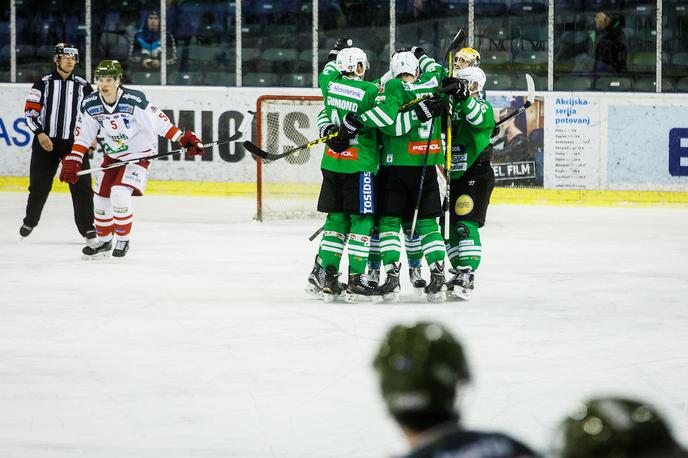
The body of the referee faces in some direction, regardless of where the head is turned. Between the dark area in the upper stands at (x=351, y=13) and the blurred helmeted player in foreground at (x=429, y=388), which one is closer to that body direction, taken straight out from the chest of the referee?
the blurred helmeted player in foreground

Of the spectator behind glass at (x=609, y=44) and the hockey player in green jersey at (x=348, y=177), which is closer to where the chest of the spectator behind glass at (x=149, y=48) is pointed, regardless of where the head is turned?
the hockey player in green jersey

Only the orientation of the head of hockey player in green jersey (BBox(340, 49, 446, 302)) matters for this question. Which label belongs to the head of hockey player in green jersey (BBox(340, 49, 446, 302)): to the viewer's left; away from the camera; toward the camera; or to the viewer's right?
away from the camera

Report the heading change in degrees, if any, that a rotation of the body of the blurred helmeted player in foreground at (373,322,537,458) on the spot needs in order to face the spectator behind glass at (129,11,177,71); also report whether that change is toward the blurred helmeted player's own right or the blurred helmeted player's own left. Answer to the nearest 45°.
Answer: approximately 45° to the blurred helmeted player's own left

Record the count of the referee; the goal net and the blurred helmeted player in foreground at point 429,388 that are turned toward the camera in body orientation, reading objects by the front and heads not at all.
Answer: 2

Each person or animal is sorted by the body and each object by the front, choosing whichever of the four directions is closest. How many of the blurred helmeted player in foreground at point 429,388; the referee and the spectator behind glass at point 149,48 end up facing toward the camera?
2

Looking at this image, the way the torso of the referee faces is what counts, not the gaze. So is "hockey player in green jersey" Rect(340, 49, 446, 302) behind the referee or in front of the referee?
in front

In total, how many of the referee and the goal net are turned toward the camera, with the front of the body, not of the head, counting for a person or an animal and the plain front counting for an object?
2

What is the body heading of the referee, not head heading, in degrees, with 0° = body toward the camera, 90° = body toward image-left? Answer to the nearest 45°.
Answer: approximately 0°

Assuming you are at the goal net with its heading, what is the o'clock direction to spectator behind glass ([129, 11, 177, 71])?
The spectator behind glass is roughly at 5 o'clock from the goal net.

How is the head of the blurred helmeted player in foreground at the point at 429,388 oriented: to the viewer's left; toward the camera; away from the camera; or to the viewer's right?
away from the camera

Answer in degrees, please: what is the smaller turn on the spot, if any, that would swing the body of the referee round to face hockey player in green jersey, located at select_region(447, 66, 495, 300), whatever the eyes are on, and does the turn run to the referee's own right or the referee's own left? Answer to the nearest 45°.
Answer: approximately 45° to the referee's own left

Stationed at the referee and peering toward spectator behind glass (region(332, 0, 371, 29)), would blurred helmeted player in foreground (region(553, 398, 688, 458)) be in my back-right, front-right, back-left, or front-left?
back-right
